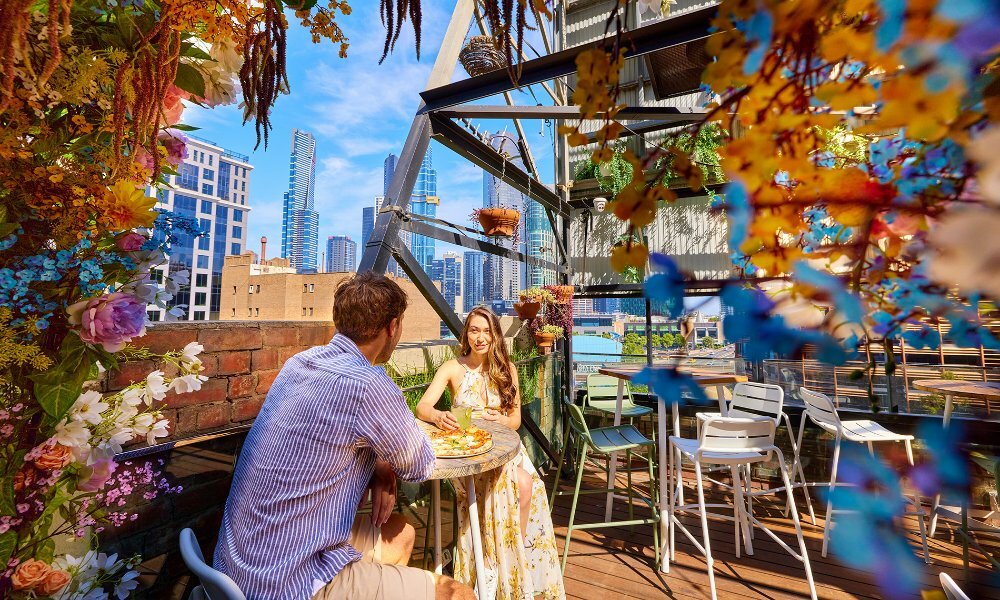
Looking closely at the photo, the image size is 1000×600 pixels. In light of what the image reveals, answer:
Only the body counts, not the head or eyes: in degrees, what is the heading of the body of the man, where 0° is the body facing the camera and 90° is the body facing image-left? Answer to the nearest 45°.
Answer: approximately 225°

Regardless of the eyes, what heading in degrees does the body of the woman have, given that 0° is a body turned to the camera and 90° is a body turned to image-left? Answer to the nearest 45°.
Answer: approximately 0°

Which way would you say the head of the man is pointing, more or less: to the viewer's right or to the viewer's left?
to the viewer's right

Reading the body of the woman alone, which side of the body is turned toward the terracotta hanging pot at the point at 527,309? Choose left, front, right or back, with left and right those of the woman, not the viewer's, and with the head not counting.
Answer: back

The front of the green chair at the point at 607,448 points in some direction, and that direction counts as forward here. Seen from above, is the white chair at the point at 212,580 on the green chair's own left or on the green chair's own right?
on the green chair's own right

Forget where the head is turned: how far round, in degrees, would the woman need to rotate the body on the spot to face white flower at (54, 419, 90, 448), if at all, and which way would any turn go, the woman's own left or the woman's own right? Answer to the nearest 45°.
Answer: approximately 45° to the woman's own right
